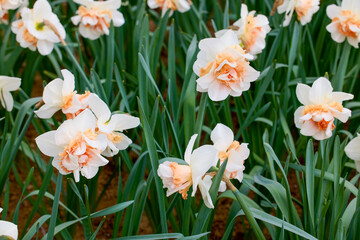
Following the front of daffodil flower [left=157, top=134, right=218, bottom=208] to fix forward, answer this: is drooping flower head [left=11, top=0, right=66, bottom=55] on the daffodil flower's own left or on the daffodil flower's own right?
on the daffodil flower's own right

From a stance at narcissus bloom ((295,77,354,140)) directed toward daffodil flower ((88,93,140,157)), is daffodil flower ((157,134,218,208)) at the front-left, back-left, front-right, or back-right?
front-left

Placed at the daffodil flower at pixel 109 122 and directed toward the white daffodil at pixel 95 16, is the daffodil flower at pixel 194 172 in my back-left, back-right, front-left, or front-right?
back-right

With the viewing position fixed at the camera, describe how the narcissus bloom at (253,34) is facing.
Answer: facing the viewer and to the right of the viewer

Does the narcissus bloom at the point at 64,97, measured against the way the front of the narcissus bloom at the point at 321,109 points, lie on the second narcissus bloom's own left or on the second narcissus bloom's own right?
on the second narcissus bloom's own right

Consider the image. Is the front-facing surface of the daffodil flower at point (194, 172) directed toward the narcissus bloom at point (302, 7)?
no

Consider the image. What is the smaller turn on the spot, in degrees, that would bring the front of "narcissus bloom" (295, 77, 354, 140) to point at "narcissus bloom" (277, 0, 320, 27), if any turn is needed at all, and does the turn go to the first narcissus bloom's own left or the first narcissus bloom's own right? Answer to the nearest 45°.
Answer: approximately 180°

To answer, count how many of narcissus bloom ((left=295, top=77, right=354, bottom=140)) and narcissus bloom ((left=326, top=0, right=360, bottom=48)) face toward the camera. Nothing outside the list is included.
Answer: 2

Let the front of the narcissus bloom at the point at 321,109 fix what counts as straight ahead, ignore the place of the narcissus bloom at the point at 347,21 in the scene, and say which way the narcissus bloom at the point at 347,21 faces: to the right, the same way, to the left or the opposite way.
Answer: the same way

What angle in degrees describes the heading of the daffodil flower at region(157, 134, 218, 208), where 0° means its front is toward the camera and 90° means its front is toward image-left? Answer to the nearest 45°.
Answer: approximately 90°

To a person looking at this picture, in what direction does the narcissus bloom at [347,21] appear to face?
facing the viewer

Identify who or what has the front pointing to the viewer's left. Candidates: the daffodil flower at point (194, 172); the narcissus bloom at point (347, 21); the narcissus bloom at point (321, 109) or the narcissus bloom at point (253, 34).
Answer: the daffodil flower
